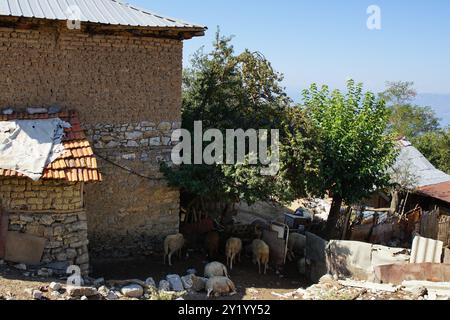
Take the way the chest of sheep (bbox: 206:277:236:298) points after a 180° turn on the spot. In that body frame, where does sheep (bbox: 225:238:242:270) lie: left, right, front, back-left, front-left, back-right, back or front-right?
left

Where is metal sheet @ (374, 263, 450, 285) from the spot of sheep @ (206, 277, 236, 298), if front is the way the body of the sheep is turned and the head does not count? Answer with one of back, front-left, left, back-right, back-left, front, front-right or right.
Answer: back

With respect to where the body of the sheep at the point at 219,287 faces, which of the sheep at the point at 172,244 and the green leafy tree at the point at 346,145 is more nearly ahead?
the sheep

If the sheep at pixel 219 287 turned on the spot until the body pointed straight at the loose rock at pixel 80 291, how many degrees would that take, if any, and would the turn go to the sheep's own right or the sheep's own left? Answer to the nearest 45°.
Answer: approximately 45° to the sheep's own left

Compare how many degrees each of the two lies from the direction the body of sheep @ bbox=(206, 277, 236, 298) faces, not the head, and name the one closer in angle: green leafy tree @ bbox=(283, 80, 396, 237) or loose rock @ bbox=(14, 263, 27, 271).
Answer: the loose rock

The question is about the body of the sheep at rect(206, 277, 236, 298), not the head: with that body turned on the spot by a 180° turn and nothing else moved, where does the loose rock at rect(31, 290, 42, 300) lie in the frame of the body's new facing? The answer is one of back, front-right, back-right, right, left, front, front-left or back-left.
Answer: back-right

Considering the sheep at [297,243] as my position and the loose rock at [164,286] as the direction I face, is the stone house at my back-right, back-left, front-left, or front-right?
front-right

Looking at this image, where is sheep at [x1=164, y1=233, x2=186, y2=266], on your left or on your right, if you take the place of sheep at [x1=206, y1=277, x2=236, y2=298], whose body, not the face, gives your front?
on your right

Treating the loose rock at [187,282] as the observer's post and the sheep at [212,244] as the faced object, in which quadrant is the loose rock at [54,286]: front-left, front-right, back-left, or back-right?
back-left

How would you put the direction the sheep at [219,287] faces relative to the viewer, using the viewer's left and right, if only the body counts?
facing to the left of the viewer

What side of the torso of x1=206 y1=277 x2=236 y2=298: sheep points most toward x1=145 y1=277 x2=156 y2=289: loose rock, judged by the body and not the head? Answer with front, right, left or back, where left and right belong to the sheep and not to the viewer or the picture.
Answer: front

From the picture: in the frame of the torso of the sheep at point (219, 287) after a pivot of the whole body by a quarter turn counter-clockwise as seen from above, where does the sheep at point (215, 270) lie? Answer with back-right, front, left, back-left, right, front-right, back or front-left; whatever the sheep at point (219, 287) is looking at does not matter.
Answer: back

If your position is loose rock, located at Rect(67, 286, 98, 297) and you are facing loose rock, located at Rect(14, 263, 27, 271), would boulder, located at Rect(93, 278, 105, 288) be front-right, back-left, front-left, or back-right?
front-right

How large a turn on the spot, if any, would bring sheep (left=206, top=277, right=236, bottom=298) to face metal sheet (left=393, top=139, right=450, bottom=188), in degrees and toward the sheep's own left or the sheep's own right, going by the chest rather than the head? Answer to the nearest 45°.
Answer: approximately 135° to the sheep's own right

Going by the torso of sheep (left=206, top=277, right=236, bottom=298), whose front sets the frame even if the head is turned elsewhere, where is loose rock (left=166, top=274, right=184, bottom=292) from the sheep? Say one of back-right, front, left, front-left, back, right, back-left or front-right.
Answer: front

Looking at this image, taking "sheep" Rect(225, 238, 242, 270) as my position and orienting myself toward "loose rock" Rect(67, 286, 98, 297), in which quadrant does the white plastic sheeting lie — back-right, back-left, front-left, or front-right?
front-right
